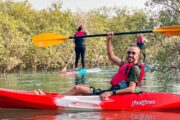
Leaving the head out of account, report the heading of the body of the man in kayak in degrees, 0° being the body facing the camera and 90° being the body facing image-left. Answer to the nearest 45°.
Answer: approximately 90°
